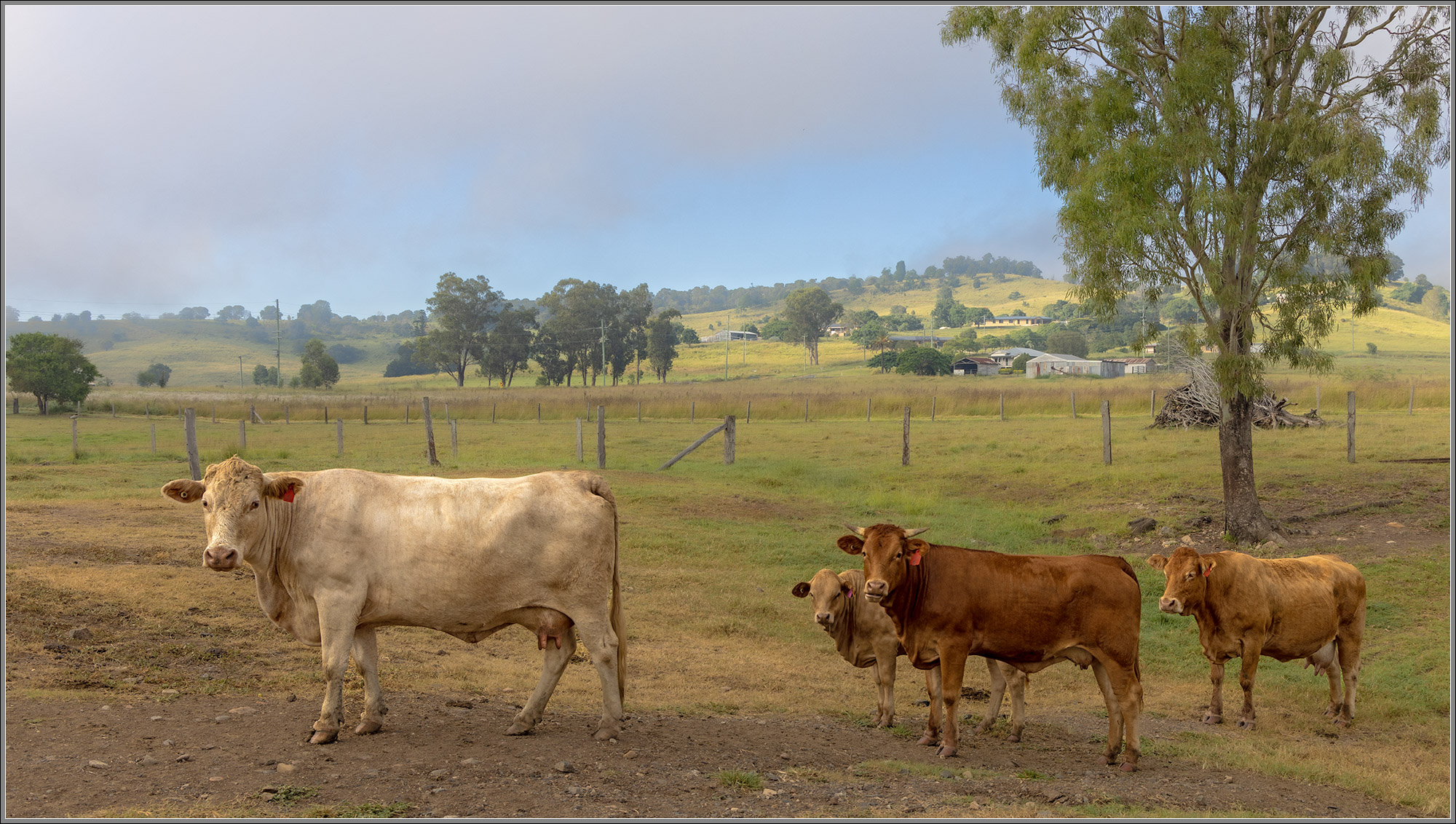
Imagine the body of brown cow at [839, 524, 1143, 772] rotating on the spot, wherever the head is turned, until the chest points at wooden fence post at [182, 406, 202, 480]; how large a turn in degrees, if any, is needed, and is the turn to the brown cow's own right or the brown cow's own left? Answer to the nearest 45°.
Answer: approximately 45° to the brown cow's own right

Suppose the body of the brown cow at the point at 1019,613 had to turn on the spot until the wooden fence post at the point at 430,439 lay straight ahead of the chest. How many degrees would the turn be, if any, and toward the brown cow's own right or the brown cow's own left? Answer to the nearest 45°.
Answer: approximately 45° to the brown cow's own right

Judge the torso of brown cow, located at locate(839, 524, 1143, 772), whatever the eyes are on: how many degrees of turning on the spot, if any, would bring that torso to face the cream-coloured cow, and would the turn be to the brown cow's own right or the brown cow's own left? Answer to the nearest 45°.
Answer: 0° — it already faces it

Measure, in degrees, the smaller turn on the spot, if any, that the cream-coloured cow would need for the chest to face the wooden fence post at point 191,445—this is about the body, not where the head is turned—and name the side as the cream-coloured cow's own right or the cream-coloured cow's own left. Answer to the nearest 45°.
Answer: approximately 90° to the cream-coloured cow's own right

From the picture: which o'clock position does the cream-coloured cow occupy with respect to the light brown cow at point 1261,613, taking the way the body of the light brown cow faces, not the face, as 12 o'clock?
The cream-coloured cow is roughly at 12 o'clock from the light brown cow.

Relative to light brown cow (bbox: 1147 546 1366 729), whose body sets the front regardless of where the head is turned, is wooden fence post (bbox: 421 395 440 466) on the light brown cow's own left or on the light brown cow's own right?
on the light brown cow's own right

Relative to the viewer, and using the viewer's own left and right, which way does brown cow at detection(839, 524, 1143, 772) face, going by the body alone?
facing to the left of the viewer

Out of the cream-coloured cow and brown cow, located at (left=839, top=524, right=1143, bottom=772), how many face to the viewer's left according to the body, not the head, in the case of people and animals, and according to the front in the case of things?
2

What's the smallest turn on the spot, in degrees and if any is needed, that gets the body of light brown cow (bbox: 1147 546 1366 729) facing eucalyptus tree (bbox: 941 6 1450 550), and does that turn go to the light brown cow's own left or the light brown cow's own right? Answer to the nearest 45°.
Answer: approximately 135° to the light brown cow's own right

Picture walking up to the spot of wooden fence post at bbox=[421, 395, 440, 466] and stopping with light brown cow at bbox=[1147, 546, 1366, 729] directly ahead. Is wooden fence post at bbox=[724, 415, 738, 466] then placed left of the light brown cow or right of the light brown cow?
left

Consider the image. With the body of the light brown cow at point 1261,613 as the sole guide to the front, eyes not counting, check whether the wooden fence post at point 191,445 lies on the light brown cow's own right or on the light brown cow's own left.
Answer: on the light brown cow's own right

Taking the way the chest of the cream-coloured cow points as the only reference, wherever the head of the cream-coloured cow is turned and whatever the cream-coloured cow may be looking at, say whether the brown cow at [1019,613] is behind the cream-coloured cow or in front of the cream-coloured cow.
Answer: behind

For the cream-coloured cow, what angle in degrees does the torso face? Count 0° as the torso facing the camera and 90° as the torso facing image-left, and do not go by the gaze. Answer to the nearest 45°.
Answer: approximately 90°

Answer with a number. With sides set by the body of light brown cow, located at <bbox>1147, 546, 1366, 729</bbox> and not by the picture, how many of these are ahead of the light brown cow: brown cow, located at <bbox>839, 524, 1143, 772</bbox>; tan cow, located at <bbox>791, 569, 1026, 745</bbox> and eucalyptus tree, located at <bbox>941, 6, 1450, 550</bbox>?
2
